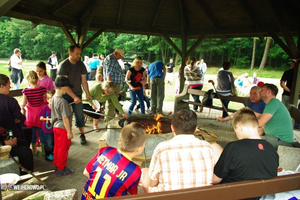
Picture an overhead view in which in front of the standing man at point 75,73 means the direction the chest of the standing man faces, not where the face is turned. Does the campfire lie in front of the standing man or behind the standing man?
in front

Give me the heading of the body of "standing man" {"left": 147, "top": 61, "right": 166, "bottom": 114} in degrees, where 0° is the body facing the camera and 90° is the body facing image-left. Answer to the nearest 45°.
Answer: approximately 180°

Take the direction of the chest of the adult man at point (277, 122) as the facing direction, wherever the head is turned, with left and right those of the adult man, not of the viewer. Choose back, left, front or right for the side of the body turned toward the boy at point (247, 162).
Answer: left

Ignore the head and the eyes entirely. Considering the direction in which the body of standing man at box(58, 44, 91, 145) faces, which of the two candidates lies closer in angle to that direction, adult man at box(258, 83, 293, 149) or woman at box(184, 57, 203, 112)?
the adult man

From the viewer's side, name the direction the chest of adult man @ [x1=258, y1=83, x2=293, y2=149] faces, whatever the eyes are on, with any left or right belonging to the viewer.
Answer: facing to the left of the viewer

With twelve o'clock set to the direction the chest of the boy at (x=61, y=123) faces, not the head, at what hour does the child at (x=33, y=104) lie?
The child is roughly at 8 o'clock from the boy.

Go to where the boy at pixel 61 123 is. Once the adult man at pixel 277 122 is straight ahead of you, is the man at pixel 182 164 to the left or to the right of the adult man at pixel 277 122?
right

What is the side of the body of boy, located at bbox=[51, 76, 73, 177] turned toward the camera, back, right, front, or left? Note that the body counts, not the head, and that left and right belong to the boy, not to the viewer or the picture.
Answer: right

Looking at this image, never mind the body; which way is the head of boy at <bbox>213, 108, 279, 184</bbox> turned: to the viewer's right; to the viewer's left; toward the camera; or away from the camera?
away from the camera
